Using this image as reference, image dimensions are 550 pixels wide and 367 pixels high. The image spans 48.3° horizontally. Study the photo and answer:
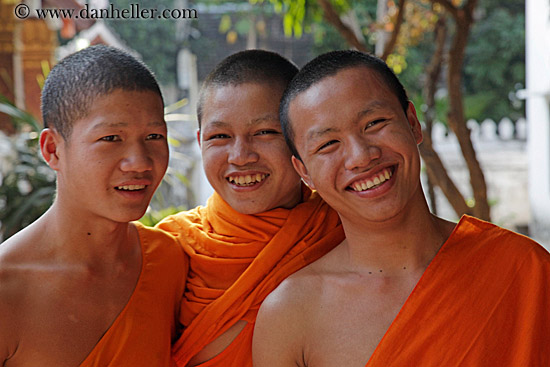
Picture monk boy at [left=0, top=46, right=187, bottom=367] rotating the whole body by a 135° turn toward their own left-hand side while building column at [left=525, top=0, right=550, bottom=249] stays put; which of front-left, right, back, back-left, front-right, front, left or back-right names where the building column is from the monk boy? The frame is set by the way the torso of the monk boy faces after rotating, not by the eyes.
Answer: front-right

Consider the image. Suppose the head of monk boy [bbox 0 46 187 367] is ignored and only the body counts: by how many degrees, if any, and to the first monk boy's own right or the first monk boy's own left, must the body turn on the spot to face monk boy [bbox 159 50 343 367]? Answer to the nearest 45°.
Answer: approximately 45° to the first monk boy's own left

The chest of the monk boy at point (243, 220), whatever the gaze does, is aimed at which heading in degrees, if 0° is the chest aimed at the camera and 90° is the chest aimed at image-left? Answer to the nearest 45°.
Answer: approximately 0°

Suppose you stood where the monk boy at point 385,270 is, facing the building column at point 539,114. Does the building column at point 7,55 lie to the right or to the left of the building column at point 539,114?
left

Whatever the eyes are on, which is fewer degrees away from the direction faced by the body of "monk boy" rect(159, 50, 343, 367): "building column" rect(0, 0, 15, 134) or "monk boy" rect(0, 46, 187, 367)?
the monk boy

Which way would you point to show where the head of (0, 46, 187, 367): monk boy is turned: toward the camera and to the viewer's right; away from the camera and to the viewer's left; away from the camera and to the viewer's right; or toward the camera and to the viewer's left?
toward the camera and to the viewer's right

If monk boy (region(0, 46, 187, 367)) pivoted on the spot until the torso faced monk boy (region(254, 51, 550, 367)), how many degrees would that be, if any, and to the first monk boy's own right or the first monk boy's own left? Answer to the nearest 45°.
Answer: approximately 45° to the first monk boy's own left

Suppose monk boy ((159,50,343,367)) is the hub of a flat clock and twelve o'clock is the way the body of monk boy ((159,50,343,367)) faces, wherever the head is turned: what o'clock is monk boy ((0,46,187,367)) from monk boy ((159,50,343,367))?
monk boy ((0,46,187,367)) is roughly at 2 o'clock from monk boy ((159,50,343,367)).

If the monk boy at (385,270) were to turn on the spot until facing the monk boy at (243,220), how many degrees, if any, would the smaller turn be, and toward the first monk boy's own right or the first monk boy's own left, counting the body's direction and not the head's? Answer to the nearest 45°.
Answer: approximately 135° to the first monk boy's own right

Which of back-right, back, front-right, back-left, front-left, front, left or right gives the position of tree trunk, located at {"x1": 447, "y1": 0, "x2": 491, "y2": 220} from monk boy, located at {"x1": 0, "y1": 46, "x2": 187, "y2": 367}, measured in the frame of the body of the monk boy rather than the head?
left

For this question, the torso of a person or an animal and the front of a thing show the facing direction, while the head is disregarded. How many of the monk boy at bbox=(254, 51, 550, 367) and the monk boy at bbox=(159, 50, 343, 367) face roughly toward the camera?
2

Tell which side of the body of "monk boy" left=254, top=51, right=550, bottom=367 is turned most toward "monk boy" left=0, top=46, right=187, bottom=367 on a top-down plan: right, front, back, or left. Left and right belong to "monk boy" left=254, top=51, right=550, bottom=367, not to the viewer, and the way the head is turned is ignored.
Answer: right
